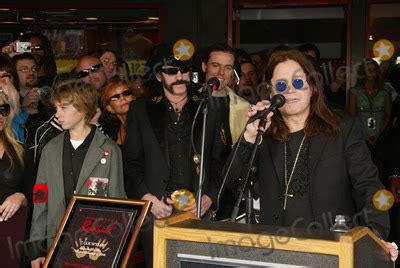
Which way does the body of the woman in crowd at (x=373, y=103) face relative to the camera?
toward the camera

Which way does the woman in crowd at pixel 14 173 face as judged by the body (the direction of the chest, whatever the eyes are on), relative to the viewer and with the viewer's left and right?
facing the viewer

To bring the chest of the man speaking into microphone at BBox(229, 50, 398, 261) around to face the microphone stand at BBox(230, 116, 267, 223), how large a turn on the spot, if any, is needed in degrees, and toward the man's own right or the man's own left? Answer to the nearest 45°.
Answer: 0° — they already face it

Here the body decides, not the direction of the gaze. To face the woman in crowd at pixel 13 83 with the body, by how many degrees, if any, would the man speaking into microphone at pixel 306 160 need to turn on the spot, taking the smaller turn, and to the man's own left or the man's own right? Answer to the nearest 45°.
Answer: approximately 90° to the man's own right

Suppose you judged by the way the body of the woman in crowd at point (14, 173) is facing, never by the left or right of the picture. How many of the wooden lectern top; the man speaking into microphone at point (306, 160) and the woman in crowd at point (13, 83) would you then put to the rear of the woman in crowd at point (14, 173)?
1

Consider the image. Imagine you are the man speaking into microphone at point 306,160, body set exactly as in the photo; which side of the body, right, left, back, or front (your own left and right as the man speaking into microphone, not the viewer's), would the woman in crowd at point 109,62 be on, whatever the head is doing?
right

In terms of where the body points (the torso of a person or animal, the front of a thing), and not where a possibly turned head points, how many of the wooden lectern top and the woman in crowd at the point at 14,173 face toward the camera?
2

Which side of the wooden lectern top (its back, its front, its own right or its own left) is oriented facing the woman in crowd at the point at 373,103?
back

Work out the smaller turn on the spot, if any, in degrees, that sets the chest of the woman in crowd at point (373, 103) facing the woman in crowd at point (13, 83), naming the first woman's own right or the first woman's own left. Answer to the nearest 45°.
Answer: approximately 45° to the first woman's own right

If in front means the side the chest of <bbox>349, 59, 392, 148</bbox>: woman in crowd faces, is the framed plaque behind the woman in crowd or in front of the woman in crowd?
in front

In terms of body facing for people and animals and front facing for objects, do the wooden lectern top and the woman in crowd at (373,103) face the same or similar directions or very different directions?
same or similar directions

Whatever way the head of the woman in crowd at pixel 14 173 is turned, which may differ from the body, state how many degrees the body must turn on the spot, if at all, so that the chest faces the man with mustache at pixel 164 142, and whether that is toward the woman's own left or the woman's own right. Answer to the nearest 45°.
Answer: approximately 90° to the woman's own left

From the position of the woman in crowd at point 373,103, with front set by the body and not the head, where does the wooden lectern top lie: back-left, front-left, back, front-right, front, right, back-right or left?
front
